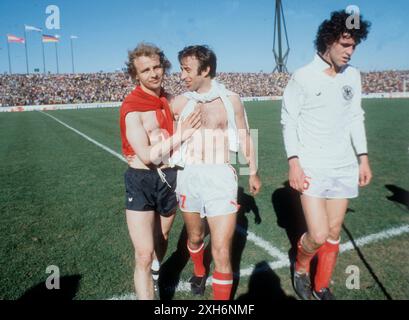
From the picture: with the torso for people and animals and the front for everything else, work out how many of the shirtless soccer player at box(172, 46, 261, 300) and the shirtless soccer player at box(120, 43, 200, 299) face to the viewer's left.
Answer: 0

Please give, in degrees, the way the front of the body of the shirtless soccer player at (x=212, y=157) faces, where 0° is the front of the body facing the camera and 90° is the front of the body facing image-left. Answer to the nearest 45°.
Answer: approximately 0°

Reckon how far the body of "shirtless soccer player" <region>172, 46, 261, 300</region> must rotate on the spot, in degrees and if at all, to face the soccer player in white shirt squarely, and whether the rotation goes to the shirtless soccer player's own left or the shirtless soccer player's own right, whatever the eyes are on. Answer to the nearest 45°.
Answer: approximately 90° to the shirtless soccer player's own left

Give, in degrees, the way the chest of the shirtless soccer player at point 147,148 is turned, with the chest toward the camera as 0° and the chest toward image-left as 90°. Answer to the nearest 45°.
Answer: approximately 315°

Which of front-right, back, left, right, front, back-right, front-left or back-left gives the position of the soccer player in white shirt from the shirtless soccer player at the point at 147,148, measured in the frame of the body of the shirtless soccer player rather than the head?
front-left
